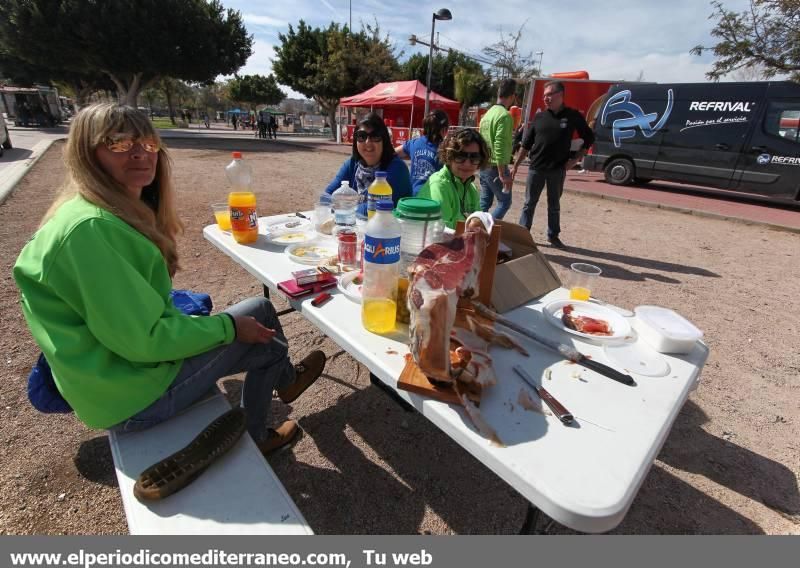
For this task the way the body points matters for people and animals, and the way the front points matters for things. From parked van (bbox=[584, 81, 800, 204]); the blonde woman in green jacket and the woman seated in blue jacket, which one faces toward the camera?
the woman seated in blue jacket

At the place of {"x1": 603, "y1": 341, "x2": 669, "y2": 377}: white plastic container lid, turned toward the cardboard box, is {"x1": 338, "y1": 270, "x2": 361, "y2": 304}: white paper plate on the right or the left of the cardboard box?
left

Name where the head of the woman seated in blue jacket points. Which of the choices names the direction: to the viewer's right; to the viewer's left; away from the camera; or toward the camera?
toward the camera

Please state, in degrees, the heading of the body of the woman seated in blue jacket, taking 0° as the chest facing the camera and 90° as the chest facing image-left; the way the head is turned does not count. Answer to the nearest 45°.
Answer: approximately 0°

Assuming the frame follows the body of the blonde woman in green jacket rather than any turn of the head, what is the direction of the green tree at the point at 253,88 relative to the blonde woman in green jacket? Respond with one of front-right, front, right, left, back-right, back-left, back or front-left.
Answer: left

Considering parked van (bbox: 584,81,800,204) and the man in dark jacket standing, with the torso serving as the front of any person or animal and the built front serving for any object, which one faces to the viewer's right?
the parked van

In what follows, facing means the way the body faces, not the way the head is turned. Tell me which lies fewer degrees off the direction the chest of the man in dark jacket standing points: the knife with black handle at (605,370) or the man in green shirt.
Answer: the knife with black handle

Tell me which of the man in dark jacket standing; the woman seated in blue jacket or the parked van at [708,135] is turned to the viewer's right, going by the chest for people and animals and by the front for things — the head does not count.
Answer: the parked van

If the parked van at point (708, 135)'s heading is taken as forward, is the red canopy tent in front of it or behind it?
behind

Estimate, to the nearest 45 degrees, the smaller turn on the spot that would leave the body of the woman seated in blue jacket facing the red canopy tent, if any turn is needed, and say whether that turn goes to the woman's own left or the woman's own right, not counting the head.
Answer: approximately 180°

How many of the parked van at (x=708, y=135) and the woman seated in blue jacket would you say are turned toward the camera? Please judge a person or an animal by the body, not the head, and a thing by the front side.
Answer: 1

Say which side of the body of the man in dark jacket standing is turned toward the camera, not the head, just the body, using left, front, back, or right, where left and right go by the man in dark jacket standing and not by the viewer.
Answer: front

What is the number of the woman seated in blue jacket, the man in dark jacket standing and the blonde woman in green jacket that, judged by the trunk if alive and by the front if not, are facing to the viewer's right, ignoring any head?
1

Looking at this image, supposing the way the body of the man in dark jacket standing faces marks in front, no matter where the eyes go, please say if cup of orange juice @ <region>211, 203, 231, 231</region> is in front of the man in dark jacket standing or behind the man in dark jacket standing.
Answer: in front

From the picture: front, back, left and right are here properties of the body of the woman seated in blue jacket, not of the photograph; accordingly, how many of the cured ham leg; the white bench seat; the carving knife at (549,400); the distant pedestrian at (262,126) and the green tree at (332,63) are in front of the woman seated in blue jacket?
3

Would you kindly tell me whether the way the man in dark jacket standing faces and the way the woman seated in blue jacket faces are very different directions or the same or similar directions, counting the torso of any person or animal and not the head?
same or similar directions

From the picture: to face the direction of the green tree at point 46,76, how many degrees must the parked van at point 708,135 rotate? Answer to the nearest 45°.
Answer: approximately 180°

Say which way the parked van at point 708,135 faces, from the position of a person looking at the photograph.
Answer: facing to the right of the viewer

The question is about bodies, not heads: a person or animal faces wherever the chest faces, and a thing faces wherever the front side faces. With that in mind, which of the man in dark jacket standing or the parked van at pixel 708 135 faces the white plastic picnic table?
the man in dark jacket standing
